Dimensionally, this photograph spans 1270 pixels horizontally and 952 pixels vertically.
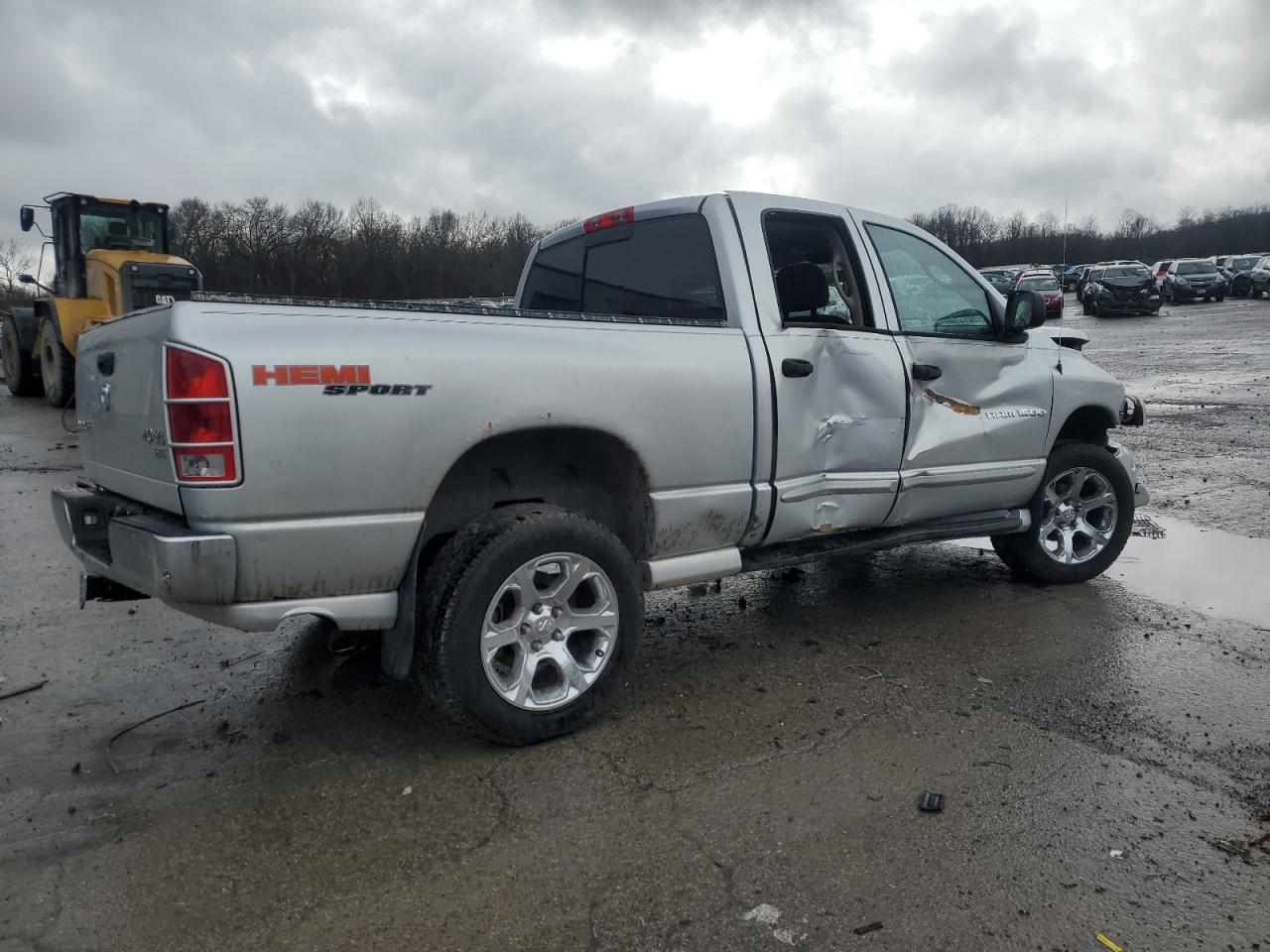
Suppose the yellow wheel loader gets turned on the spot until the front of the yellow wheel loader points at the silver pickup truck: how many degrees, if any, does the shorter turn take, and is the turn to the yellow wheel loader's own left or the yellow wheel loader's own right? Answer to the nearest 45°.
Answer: approximately 135° to the yellow wheel loader's own left

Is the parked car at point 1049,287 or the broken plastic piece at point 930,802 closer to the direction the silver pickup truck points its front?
the parked car

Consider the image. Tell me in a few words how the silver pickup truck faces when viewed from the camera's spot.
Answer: facing away from the viewer and to the right of the viewer

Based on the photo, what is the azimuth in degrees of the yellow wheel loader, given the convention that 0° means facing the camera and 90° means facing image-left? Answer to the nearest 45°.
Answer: approximately 135°

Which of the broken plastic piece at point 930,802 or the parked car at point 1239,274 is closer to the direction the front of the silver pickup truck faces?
the parked car
